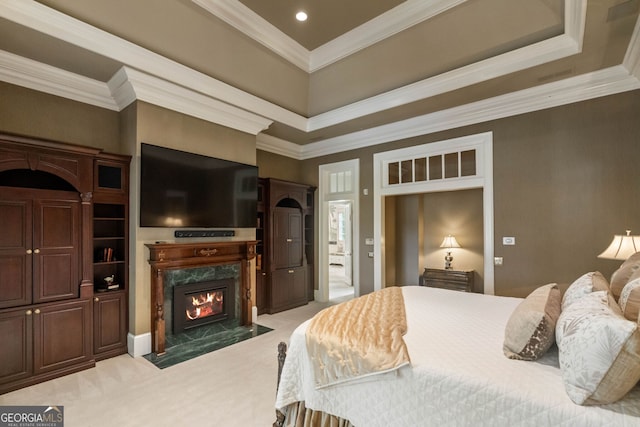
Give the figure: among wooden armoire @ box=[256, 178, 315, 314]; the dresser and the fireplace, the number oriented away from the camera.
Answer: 0

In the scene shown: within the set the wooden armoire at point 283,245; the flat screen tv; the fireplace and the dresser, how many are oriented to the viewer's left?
0

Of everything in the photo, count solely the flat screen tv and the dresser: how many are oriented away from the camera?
0

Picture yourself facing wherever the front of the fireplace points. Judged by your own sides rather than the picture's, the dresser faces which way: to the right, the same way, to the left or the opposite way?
to the right

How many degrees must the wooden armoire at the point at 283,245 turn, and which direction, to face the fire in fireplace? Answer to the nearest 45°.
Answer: approximately 90° to its right

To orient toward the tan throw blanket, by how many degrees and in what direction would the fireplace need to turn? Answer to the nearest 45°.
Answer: approximately 45° to its right

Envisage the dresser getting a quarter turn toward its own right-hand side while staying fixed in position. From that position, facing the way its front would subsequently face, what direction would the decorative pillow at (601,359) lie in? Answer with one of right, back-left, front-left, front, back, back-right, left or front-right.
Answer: left

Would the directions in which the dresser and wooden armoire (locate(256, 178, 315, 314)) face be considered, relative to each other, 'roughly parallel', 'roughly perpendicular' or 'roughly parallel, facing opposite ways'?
roughly perpendicular

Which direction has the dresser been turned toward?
toward the camera

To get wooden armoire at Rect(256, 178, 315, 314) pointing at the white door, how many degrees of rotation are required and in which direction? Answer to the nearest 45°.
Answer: approximately 90° to its left

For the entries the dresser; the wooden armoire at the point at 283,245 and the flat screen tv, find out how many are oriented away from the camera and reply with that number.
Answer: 0

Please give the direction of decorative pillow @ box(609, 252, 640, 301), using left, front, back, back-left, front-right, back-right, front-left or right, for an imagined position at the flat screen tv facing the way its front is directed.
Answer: front

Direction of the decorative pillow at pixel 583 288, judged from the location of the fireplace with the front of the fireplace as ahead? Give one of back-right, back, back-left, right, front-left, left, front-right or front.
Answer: front

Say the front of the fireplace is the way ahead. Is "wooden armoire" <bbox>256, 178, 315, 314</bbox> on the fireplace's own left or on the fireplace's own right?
on the fireplace's own left

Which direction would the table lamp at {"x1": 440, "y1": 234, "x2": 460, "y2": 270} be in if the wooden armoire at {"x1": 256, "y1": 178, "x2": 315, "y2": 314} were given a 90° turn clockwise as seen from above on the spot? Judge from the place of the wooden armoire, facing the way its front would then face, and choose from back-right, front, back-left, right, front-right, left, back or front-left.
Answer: back-left

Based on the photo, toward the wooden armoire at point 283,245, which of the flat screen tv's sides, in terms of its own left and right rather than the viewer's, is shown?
left

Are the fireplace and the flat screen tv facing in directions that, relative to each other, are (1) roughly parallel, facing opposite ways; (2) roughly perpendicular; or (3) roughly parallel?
roughly parallel

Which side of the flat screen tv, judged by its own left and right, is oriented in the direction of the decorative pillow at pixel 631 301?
front

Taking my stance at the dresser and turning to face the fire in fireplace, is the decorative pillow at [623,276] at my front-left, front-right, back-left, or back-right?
front-left
